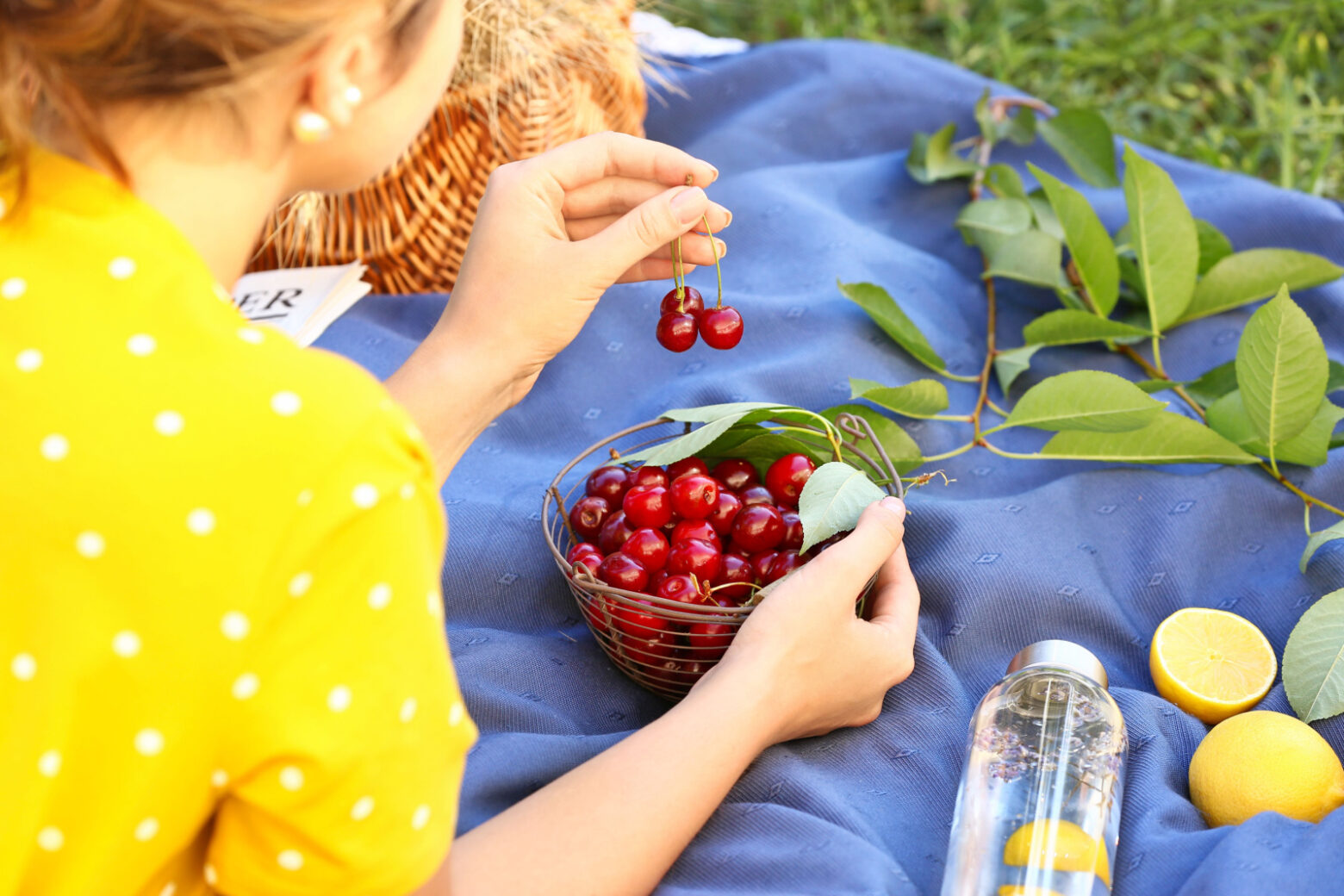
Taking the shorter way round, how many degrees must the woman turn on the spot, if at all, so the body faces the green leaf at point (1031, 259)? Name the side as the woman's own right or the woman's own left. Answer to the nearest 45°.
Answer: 0° — they already face it

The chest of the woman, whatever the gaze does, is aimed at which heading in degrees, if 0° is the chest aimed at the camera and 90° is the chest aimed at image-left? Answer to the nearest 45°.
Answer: approximately 225°

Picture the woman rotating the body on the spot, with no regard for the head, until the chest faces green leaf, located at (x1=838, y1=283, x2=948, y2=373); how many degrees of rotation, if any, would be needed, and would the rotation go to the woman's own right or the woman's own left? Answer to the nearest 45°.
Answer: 0° — they already face it

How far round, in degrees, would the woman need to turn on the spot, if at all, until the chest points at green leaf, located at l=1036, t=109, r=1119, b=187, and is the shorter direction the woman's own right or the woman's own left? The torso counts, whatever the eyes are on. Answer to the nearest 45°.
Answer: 0° — they already face it

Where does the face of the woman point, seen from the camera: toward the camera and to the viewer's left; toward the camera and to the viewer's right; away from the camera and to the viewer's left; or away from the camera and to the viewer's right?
away from the camera and to the viewer's right
